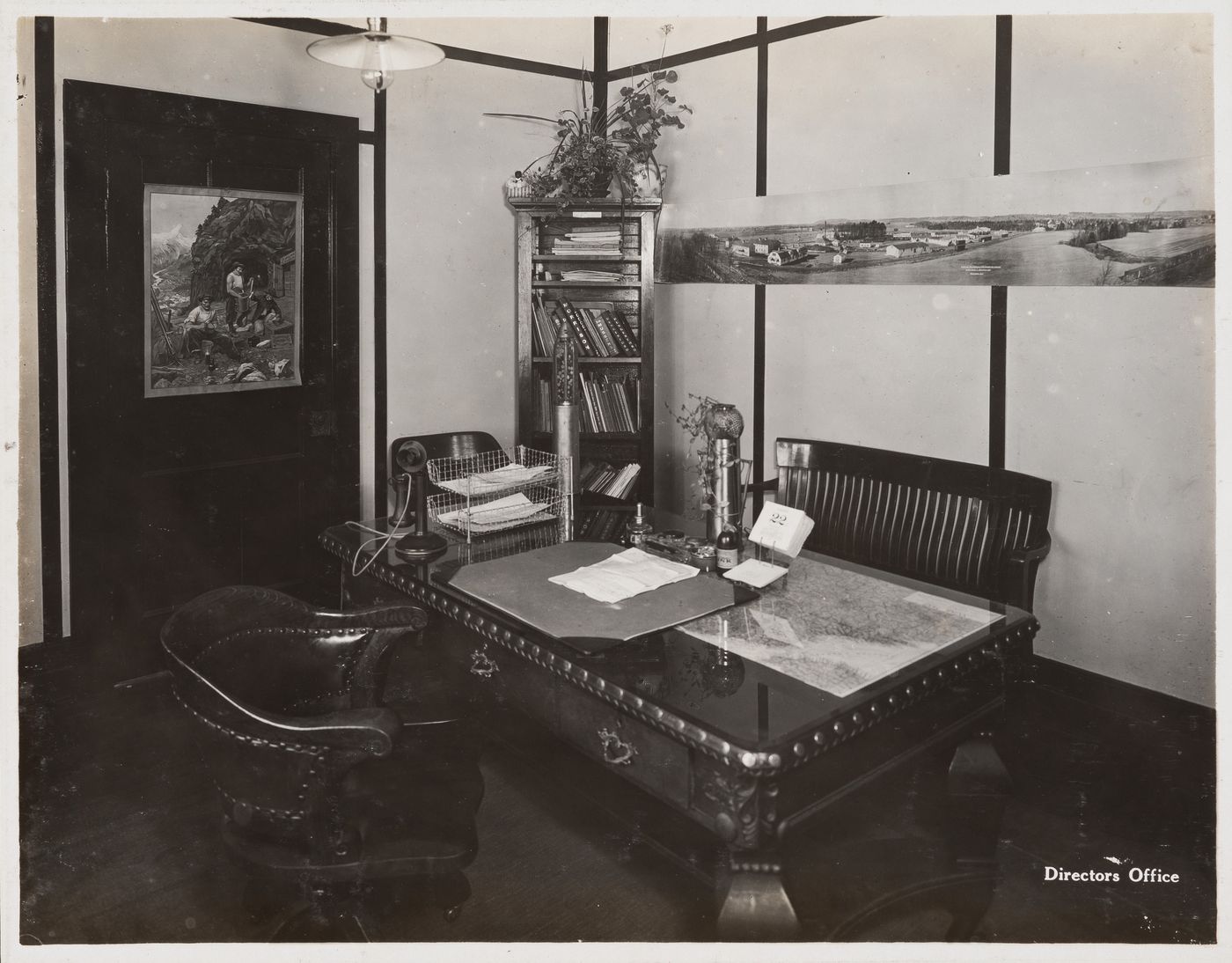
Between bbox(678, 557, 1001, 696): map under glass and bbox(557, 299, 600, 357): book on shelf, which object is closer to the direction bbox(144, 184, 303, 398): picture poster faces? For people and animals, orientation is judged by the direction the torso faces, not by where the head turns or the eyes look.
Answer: the map under glass

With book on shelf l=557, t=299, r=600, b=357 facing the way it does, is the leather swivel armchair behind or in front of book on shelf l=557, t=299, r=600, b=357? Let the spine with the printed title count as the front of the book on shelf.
in front

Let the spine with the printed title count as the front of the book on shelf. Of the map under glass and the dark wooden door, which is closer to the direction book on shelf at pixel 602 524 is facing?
the map under glass

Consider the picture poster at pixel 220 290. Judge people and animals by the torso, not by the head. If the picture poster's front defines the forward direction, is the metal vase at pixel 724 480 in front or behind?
in front

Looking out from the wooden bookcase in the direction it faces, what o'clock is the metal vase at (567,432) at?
The metal vase is roughly at 12 o'clock from the wooden bookcase.

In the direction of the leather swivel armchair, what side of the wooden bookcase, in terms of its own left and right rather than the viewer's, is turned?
front
